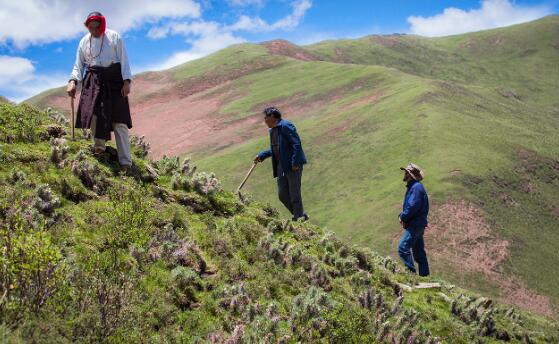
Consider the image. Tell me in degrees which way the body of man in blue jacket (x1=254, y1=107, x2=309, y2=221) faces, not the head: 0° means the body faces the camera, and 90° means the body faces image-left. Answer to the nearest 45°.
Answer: approximately 45°

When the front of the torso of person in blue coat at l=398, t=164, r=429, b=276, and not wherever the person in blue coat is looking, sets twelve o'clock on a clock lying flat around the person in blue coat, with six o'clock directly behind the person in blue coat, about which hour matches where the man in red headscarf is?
The man in red headscarf is roughly at 11 o'clock from the person in blue coat.

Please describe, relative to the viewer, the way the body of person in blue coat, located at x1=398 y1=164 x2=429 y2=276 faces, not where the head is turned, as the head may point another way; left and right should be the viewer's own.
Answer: facing to the left of the viewer

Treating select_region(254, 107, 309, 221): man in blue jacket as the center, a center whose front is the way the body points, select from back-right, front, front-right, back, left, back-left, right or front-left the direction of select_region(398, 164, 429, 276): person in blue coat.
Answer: back-left
